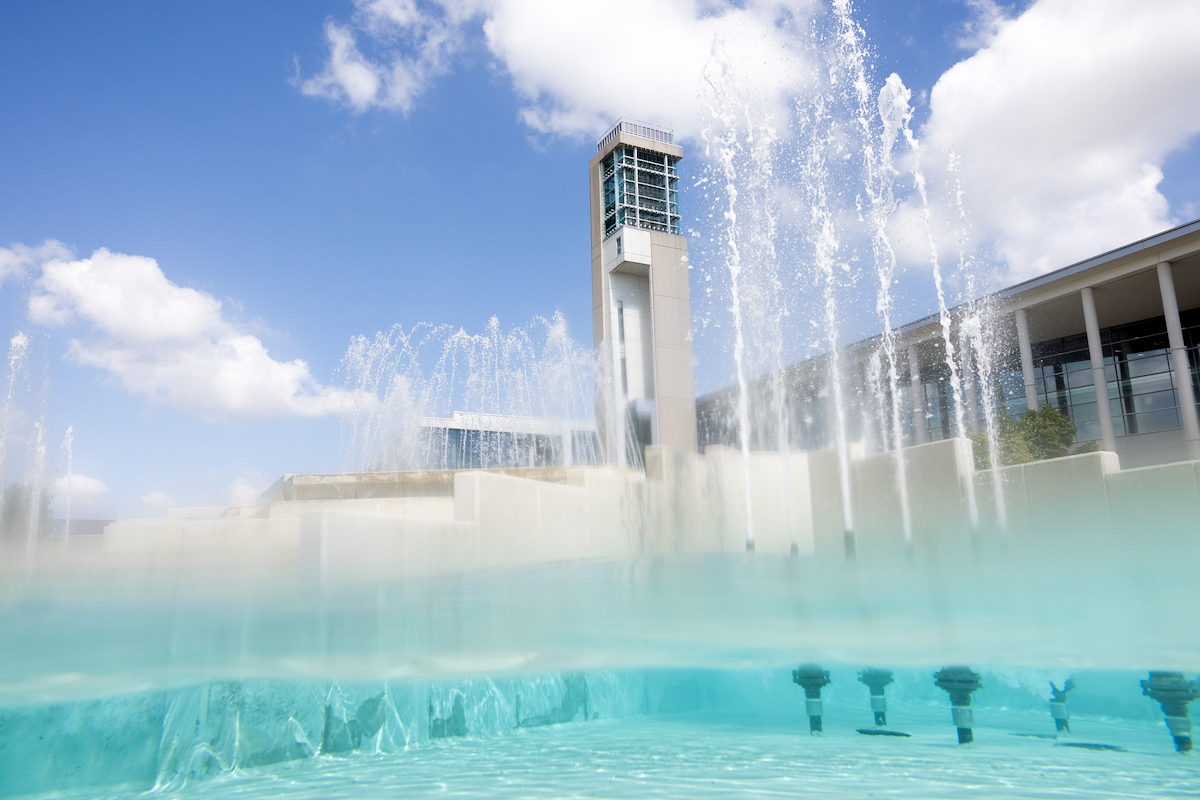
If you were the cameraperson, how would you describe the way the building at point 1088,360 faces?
facing the viewer and to the left of the viewer

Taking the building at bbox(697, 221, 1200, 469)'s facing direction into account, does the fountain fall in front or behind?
in front

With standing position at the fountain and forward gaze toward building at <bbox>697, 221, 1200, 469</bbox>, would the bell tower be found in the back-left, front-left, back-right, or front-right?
front-left
